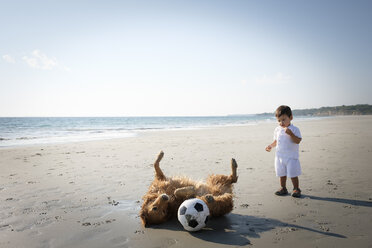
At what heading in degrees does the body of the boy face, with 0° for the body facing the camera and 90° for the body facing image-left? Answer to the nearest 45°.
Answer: approximately 45°

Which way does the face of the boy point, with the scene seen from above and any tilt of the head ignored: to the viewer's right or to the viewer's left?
to the viewer's left

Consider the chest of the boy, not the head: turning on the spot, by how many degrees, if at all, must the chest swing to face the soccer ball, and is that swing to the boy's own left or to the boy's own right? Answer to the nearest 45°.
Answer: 0° — they already face it
